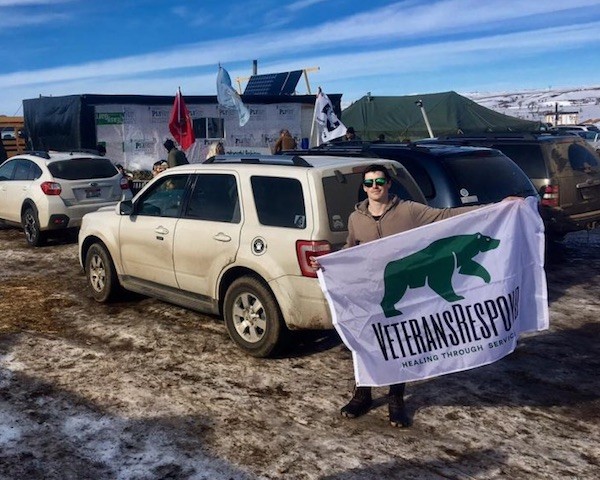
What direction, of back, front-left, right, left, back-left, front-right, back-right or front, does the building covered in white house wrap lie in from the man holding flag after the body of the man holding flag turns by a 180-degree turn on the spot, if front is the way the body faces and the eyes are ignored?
front-left

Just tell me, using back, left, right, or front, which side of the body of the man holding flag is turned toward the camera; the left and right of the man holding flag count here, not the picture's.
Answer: front

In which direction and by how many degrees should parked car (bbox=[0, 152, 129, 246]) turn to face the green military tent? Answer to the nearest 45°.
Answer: approximately 90° to its right

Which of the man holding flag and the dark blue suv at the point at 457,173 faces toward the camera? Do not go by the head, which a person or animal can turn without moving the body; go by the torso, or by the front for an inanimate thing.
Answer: the man holding flag

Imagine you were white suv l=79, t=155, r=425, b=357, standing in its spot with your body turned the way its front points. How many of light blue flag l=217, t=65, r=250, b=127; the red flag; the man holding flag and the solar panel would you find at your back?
1

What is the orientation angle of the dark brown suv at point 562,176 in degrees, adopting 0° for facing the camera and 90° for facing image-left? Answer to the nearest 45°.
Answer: approximately 135°

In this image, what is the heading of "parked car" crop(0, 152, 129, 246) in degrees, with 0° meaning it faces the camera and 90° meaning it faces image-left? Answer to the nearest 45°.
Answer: approximately 135°

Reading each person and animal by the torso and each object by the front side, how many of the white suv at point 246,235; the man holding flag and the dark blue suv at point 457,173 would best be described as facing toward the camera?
1

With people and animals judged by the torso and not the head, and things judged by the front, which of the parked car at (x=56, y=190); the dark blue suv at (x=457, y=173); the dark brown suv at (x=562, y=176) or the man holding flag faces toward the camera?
the man holding flag

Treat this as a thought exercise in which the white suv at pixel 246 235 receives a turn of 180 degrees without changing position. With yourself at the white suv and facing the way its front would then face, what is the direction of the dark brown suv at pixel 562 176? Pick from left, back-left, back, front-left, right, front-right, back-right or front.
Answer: left

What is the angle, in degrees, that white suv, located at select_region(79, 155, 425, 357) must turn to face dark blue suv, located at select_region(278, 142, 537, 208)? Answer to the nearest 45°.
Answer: approximately 90° to its right

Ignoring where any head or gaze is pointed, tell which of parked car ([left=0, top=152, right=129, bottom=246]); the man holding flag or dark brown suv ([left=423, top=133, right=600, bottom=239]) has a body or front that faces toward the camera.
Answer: the man holding flag
